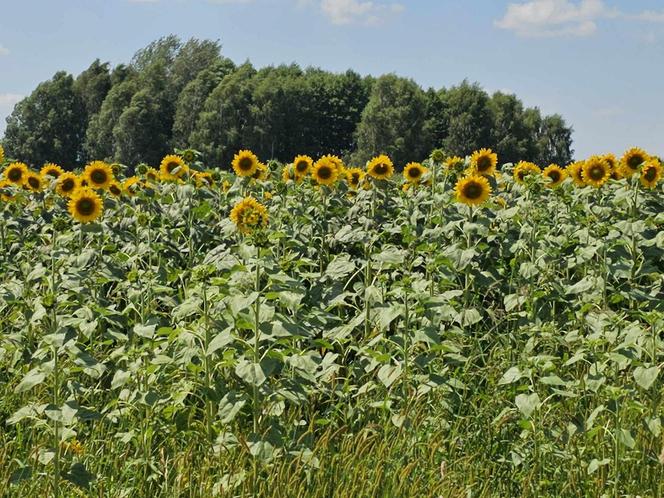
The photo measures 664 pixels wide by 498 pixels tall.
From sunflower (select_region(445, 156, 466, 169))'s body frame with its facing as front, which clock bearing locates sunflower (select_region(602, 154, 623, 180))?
sunflower (select_region(602, 154, 623, 180)) is roughly at 8 o'clock from sunflower (select_region(445, 156, 466, 169)).

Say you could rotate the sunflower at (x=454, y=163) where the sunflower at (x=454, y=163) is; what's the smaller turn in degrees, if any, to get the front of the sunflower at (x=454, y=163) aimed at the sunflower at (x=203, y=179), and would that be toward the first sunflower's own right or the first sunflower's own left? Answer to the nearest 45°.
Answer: approximately 90° to the first sunflower's own right

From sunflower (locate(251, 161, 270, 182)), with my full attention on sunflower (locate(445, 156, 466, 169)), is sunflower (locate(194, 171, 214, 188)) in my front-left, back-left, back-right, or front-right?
back-right

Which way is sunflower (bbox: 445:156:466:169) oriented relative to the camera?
toward the camera

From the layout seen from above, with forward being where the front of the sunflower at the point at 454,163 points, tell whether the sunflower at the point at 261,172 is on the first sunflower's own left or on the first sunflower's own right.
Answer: on the first sunflower's own right
